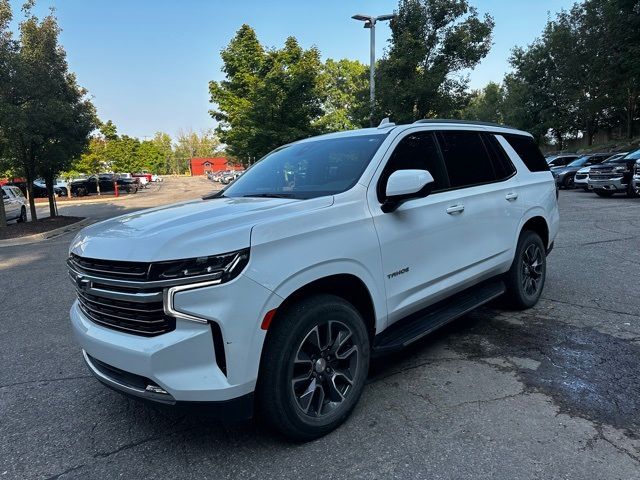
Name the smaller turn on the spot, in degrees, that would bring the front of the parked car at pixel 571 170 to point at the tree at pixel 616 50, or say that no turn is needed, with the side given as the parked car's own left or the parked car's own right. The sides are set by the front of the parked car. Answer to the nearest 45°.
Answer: approximately 135° to the parked car's own right

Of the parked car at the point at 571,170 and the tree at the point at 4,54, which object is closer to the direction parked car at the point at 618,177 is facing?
the tree

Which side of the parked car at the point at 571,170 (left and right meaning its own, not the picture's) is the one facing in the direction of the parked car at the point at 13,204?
front

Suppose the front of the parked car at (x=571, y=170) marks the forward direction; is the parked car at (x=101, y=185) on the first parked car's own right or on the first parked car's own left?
on the first parked car's own right

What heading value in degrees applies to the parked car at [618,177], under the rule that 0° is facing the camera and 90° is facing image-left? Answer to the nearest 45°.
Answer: approximately 45°

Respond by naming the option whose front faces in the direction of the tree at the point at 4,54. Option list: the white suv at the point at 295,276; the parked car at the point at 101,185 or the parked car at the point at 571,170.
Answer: the parked car at the point at 571,170

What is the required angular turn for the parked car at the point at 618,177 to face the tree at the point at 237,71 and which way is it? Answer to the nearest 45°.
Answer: approximately 45° to its right

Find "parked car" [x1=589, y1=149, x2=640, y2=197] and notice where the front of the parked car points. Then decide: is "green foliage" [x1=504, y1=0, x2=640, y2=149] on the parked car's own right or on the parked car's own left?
on the parked car's own right

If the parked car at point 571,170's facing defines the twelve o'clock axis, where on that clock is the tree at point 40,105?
The tree is roughly at 12 o'clock from the parked car.

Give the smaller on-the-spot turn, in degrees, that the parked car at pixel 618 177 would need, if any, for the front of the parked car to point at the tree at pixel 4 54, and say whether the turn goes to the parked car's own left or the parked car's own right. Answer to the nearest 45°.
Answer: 0° — it already faces it
